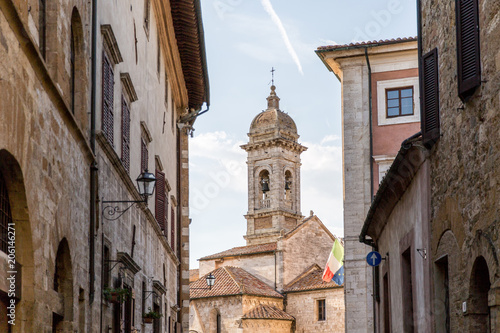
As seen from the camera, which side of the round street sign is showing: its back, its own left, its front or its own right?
front

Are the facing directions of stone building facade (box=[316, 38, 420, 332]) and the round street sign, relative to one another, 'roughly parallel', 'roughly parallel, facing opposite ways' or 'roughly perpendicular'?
roughly parallel

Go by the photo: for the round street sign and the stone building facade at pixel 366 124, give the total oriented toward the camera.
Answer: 2

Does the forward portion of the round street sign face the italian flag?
no

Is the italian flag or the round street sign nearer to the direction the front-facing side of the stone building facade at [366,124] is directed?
the round street sign

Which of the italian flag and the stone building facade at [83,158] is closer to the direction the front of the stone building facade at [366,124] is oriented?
the stone building facade

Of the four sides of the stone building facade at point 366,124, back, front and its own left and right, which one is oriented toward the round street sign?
front

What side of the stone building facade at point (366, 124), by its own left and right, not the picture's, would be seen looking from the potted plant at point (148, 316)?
front

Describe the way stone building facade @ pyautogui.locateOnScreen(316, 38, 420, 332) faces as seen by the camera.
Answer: facing the viewer

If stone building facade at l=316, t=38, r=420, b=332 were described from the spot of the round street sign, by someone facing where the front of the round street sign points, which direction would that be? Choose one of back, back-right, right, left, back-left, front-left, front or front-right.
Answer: back
